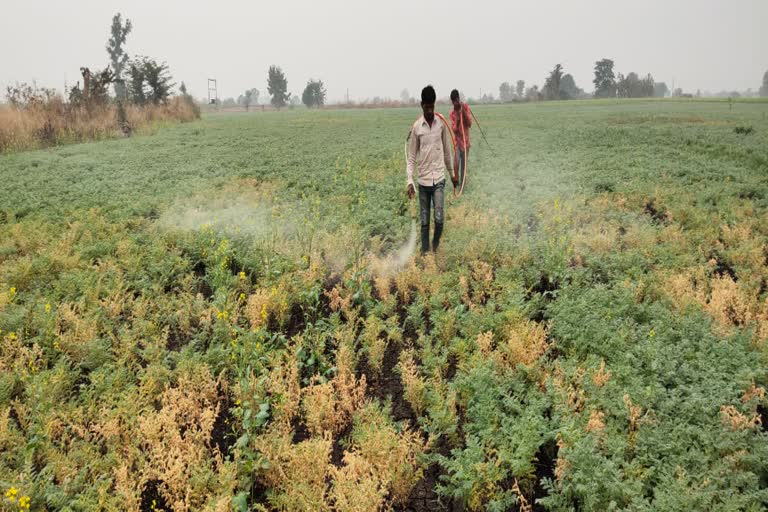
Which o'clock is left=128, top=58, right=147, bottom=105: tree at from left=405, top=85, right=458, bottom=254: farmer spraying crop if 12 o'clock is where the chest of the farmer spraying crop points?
The tree is roughly at 5 o'clock from the farmer spraying crop.

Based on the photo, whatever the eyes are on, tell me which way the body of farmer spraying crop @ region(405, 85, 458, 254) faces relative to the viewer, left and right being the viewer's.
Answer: facing the viewer
